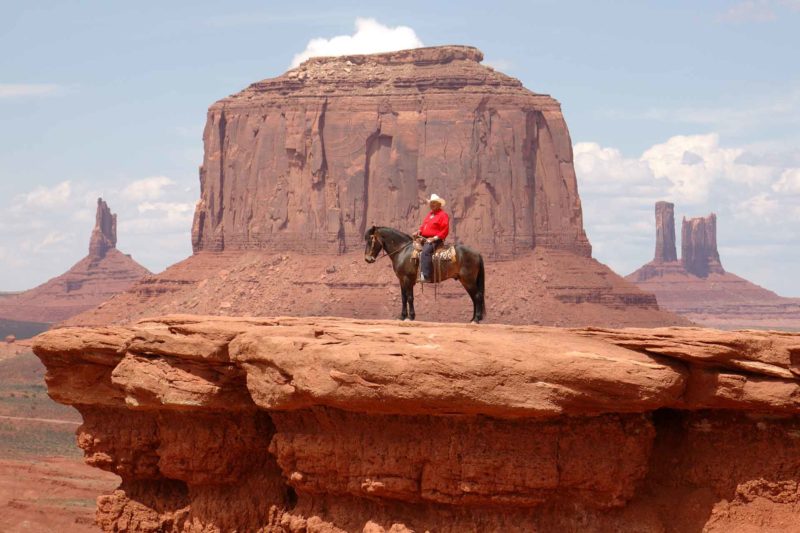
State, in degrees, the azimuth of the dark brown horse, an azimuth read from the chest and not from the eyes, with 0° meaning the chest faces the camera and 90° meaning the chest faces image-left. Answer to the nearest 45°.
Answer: approximately 90°
